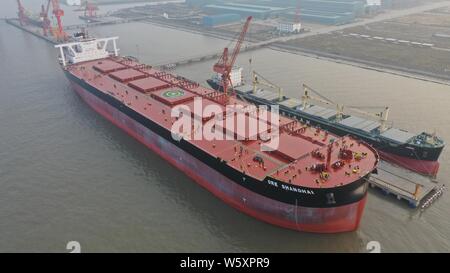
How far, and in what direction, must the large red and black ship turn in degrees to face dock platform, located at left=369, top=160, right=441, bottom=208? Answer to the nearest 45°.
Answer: approximately 45° to its left

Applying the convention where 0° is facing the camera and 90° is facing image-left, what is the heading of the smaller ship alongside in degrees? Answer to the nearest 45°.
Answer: approximately 315°

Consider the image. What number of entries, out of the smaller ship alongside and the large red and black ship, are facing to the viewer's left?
0

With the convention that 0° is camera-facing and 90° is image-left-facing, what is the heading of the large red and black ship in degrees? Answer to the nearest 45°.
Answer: approximately 315°

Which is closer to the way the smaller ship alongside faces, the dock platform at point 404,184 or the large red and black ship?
the dock platform

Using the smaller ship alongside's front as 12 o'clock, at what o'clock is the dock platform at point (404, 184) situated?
The dock platform is roughly at 1 o'clock from the smaller ship alongside.
